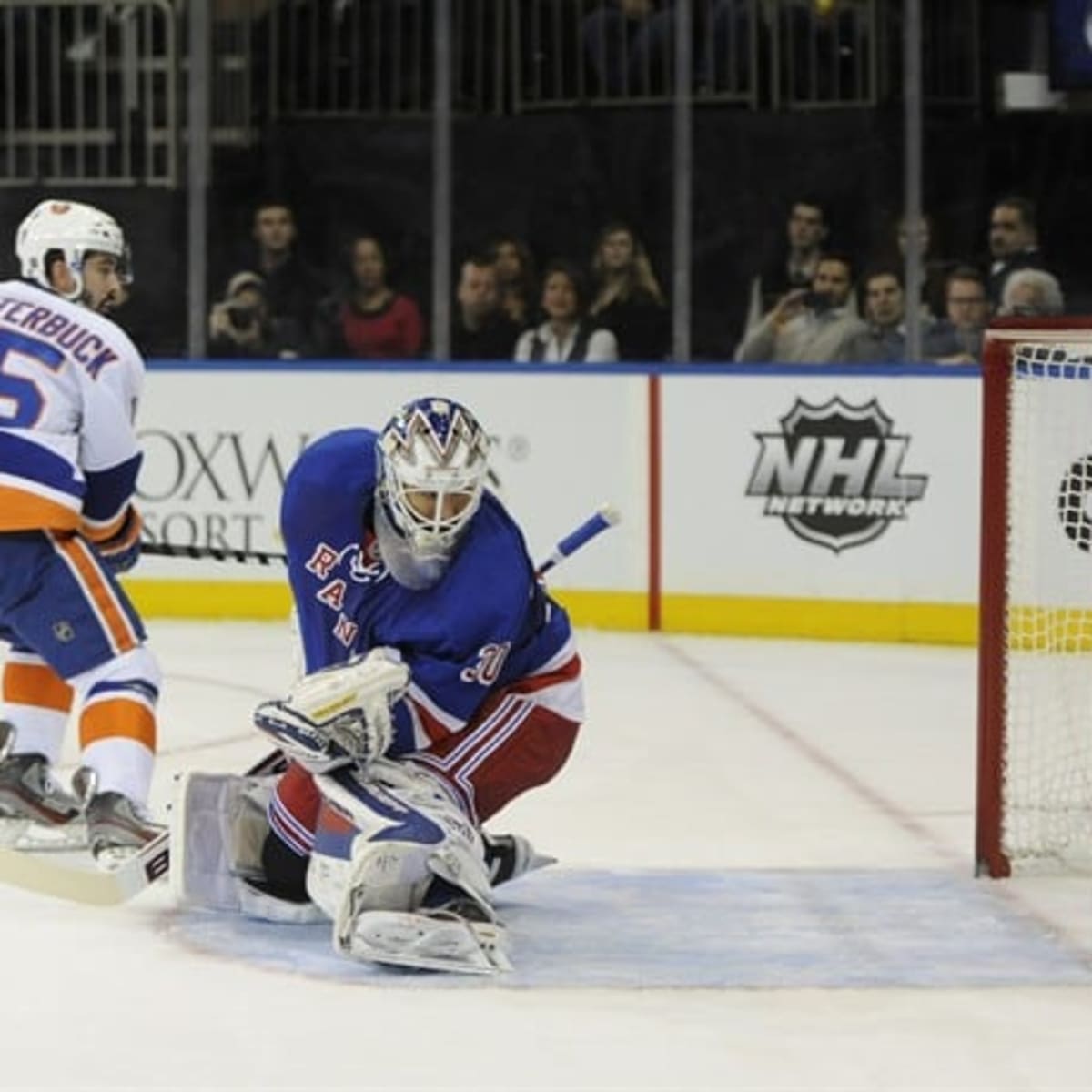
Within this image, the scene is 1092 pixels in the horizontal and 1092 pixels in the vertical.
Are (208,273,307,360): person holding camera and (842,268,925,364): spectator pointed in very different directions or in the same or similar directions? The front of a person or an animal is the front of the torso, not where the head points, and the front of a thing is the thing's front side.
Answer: same or similar directions

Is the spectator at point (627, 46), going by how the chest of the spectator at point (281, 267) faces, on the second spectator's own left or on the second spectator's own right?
on the second spectator's own left

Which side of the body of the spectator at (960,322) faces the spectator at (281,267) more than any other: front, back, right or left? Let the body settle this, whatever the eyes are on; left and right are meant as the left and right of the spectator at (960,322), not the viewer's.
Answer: right

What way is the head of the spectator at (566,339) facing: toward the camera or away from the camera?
toward the camera

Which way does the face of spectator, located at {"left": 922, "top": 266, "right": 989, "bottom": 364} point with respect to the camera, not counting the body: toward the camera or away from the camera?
toward the camera

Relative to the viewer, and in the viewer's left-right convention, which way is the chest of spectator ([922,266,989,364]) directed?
facing the viewer

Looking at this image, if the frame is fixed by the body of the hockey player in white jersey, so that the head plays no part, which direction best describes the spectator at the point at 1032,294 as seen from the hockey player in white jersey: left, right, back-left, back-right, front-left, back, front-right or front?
front

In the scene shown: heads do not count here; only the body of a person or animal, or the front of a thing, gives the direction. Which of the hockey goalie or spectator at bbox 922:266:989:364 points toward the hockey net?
the spectator

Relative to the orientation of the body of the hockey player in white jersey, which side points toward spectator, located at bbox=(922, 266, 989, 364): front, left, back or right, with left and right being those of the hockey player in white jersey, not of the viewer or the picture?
front

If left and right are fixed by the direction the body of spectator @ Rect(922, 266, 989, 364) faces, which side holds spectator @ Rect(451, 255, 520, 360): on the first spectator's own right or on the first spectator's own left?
on the first spectator's own right

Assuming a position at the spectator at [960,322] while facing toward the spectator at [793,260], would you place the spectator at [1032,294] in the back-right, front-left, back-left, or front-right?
back-right

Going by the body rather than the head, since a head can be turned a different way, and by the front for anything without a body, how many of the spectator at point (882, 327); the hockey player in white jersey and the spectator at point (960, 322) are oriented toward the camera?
2

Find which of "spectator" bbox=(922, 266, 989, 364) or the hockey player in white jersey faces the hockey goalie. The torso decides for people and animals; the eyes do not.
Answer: the spectator

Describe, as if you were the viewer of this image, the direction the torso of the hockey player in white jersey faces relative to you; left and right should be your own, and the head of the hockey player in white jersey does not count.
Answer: facing away from the viewer and to the right of the viewer

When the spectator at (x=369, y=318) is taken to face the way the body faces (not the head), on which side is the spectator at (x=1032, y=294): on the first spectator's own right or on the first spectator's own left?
on the first spectator's own left

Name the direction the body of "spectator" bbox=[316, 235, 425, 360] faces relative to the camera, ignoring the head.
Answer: toward the camera

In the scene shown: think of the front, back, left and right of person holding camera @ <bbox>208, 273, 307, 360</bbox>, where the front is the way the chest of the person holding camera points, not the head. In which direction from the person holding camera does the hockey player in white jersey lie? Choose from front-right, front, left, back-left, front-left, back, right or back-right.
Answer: front

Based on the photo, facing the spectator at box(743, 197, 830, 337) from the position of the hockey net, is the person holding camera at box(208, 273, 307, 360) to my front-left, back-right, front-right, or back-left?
front-left

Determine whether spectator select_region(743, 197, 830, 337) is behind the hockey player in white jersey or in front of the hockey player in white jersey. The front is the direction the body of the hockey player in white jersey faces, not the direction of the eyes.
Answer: in front
